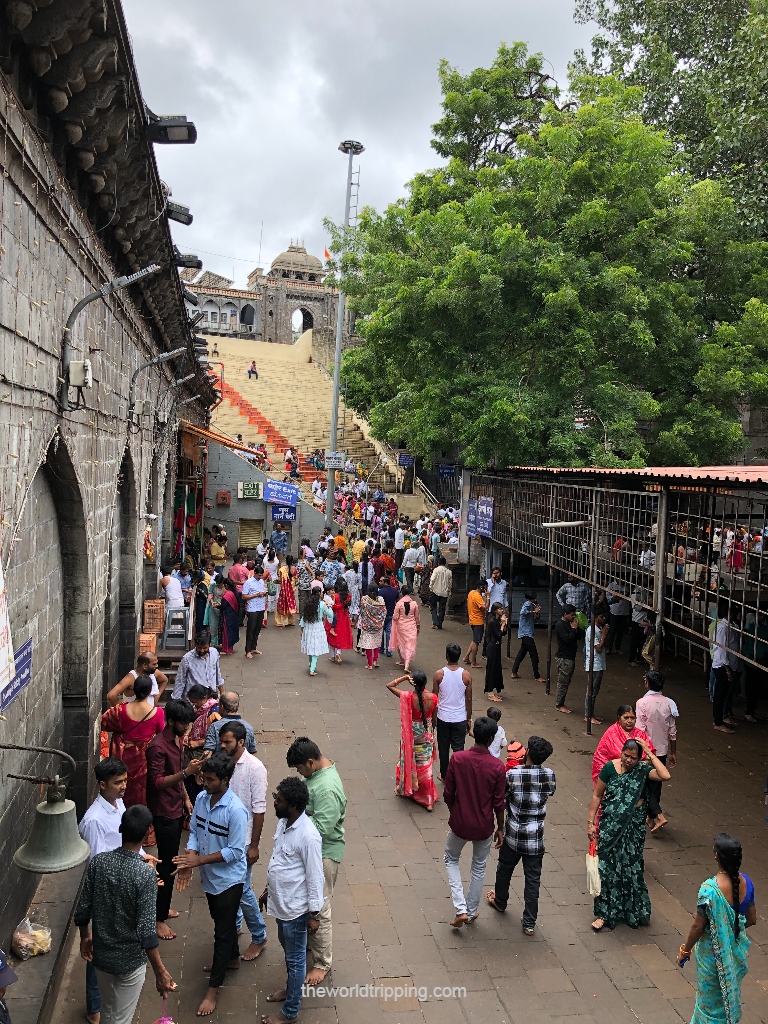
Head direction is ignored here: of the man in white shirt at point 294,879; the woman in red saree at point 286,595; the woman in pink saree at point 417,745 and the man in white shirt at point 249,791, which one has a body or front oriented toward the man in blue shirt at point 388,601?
the woman in pink saree

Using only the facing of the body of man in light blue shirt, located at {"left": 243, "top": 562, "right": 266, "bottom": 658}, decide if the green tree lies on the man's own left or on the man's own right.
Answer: on the man's own left

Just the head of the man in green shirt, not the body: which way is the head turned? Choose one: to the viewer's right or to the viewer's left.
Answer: to the viewer's left

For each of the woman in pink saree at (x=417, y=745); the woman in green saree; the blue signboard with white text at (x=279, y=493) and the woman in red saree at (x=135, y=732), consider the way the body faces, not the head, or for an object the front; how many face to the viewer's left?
0

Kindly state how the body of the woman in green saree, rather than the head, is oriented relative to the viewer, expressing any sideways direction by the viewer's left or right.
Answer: facing the viewer

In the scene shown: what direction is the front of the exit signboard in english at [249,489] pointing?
toward the camera

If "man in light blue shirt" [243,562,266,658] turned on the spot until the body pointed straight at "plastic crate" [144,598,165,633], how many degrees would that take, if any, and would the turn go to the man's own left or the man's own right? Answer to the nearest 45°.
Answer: approximately 90° to the man's own right

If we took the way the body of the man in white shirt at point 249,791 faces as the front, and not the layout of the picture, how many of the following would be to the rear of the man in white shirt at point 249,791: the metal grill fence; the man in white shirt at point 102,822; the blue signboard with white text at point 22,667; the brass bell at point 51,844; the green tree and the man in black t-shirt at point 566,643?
3

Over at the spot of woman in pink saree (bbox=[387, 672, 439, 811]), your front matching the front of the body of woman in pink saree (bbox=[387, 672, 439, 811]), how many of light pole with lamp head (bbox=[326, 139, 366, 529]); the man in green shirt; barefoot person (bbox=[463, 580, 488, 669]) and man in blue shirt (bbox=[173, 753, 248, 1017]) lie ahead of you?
2

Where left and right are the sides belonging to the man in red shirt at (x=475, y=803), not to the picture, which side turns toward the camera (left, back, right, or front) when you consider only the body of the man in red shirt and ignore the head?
back

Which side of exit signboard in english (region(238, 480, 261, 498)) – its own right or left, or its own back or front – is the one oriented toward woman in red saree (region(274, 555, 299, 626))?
front

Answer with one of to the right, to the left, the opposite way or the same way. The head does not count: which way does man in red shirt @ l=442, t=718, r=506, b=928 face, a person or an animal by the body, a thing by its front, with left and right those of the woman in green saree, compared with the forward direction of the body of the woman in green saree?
the opposite way

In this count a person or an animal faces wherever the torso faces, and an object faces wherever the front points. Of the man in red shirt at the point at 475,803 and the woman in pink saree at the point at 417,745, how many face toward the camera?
0

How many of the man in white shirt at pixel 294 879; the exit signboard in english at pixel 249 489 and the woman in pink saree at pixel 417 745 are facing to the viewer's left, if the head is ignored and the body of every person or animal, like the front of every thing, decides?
1

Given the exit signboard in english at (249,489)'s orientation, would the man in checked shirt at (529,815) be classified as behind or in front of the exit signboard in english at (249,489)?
in front
